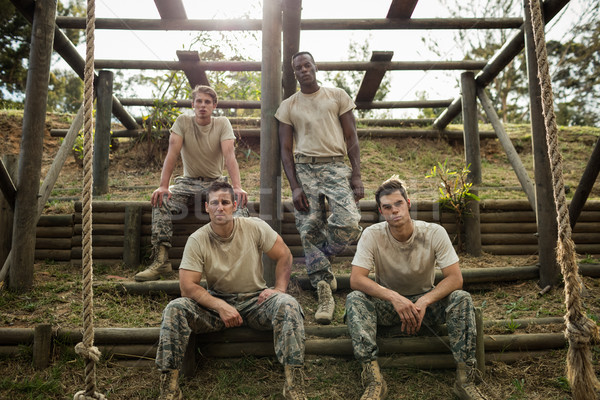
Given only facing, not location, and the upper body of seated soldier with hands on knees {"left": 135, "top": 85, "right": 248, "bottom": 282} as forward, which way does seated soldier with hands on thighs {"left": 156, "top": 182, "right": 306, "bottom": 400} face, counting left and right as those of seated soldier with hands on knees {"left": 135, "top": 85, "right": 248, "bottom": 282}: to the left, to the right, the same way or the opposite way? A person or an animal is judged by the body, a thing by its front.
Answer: the same way

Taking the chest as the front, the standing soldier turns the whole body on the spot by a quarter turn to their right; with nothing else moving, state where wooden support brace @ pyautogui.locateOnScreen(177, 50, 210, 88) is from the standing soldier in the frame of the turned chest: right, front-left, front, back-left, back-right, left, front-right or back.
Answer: front-right

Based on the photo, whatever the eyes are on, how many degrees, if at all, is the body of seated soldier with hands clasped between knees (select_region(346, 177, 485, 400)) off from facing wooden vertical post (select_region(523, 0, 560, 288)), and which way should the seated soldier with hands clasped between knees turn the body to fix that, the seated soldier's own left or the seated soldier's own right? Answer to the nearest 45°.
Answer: approximately 135° to the seated soldier's own left

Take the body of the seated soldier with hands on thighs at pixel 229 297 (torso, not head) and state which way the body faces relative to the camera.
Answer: toward the camera

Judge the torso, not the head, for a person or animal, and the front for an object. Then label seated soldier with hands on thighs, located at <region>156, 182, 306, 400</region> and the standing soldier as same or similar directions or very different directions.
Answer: same or similar directions

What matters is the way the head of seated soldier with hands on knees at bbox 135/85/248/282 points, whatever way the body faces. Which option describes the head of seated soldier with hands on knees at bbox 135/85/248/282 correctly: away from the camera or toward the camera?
toward the camera

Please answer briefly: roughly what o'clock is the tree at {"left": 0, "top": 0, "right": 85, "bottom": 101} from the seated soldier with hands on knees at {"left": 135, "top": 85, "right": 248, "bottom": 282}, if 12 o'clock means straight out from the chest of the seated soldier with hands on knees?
The tree is roughly at 5 o'clock from the seated soldier with hands on knees.

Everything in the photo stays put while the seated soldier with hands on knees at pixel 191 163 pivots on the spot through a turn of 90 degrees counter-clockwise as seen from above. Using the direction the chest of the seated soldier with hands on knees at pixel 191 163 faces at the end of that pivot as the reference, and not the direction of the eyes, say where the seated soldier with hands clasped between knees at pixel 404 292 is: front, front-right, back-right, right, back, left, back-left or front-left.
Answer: front-right

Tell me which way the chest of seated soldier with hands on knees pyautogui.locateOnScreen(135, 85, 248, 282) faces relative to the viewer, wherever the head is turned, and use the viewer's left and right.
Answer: facing the viewer

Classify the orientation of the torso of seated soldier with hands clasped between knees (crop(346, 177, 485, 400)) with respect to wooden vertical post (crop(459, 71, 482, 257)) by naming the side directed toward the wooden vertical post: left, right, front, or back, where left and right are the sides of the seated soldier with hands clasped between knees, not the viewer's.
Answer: back

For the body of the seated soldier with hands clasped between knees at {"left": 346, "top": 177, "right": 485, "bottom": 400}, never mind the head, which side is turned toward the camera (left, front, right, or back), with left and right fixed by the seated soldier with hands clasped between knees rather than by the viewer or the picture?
front

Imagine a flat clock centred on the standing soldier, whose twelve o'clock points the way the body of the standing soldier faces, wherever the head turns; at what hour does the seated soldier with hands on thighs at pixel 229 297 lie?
The seated soldier with hands on thighs is roughly at 1 o'clock from the standing soldier.

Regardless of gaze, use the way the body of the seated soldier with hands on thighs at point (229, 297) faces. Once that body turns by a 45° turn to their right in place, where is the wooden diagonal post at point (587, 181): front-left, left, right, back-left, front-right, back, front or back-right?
back-left

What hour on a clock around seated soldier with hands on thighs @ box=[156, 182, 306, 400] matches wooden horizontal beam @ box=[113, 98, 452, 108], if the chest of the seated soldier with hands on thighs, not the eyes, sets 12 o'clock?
The wooden horizontal beam is roughly at 6 o'clock from the seated soldier with hands on thighs.

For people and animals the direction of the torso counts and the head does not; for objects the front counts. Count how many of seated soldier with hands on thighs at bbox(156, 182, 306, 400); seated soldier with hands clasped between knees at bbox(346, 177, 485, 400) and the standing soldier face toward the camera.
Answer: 3
